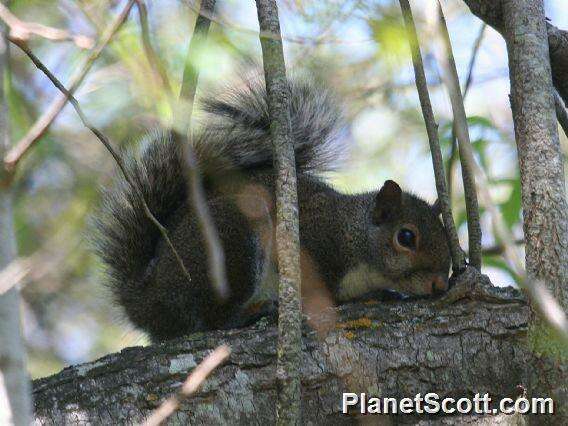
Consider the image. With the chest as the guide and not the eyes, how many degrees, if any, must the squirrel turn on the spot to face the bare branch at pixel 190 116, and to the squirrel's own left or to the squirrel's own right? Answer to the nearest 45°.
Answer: approximately 90° to the squirrel's own right

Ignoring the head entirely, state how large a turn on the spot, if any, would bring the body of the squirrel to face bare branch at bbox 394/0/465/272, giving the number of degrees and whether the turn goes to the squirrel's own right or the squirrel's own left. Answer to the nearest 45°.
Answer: approximately 45° to the squirrel's own right

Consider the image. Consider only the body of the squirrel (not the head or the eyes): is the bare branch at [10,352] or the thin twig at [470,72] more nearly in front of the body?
the thin twig

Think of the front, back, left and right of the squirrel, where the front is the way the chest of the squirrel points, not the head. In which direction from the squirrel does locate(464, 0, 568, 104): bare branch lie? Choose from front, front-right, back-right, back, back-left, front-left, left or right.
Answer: front-right

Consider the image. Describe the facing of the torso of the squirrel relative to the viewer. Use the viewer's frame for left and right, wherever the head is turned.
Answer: facing to the right of the viewer

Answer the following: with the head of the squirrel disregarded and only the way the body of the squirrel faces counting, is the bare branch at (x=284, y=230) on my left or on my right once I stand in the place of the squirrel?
on my right
